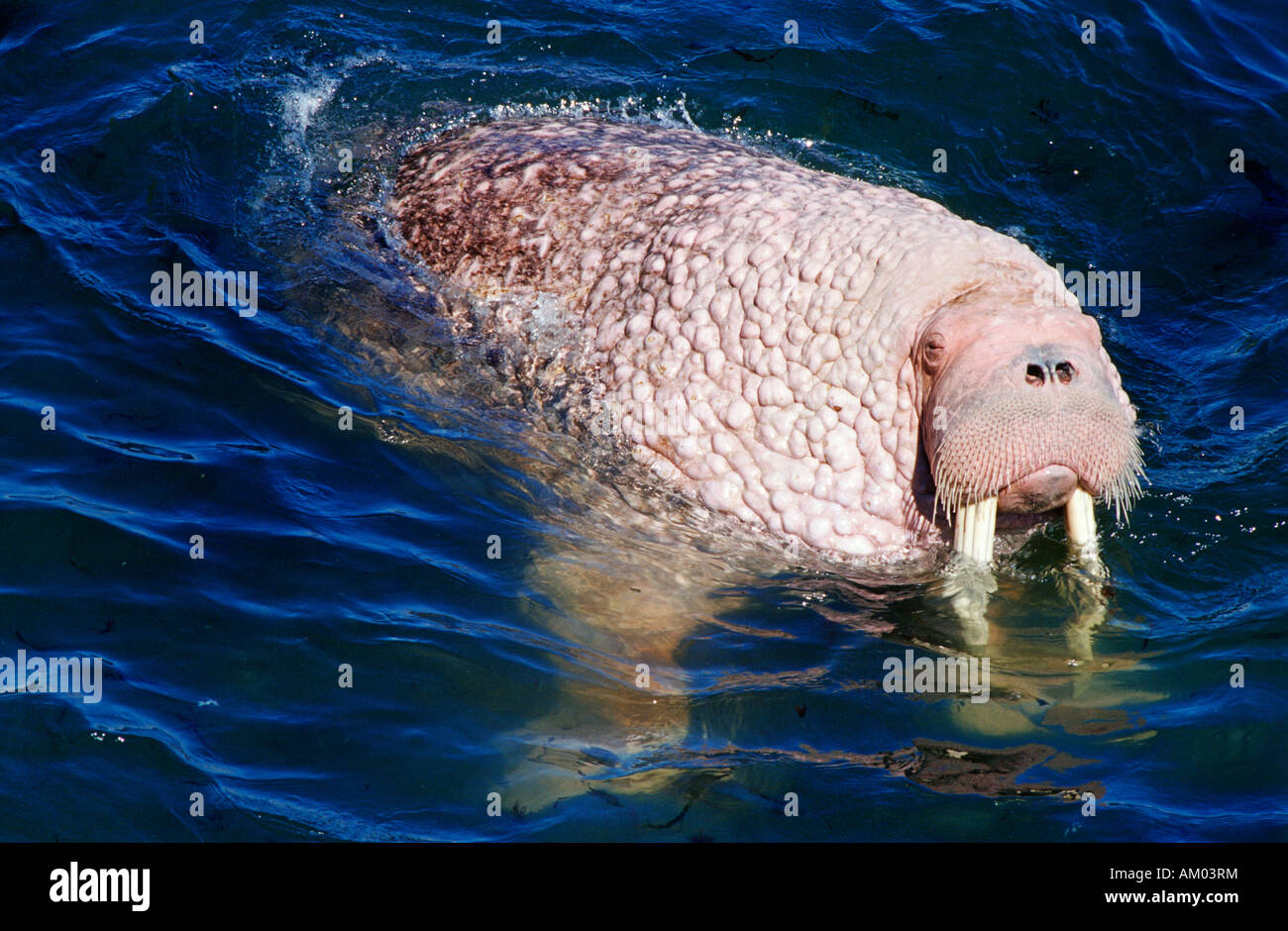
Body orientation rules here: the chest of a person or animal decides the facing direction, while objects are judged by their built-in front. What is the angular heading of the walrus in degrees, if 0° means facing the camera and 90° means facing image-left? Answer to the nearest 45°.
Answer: approximately 315°
